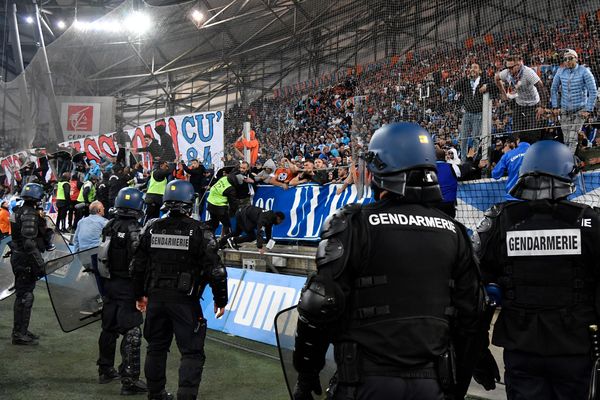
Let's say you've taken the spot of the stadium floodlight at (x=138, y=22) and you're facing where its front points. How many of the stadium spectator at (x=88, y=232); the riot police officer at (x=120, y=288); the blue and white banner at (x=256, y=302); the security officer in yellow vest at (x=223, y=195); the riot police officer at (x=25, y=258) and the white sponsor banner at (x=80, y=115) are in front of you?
5

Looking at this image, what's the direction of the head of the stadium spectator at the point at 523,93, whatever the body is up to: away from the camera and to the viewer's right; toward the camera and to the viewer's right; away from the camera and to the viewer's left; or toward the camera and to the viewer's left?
toward the camera and to the viewer's left

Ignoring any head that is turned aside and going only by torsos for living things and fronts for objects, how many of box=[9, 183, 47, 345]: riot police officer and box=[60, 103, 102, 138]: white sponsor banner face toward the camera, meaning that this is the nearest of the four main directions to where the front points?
1

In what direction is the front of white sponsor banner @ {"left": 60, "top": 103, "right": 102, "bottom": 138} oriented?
toward the camera

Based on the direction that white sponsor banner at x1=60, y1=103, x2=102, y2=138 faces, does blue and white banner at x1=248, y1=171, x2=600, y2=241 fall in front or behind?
in front

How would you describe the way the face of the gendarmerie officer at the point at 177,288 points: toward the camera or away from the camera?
away from the camera

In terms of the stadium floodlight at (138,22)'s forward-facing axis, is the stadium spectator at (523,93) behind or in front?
in front

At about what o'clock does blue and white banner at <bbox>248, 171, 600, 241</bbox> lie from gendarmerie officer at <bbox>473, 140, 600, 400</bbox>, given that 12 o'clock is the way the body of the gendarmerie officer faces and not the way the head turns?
The blue and white banner is roughly at 11 o'clock from the gendarmerie officer.

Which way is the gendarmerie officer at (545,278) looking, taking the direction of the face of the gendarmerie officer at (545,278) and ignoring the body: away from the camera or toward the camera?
away from the camera

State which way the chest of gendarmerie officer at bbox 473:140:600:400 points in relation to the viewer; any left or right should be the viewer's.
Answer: facing away from the viewer

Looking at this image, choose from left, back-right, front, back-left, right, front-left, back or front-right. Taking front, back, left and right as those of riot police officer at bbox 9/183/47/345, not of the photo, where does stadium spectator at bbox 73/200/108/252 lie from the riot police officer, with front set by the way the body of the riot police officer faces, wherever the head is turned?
front

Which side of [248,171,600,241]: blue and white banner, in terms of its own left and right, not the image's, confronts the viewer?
front

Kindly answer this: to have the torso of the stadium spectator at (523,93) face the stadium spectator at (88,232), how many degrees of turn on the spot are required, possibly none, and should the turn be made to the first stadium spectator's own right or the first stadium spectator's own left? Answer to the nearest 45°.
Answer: approximately 45° to the first stadium spectator's own right
